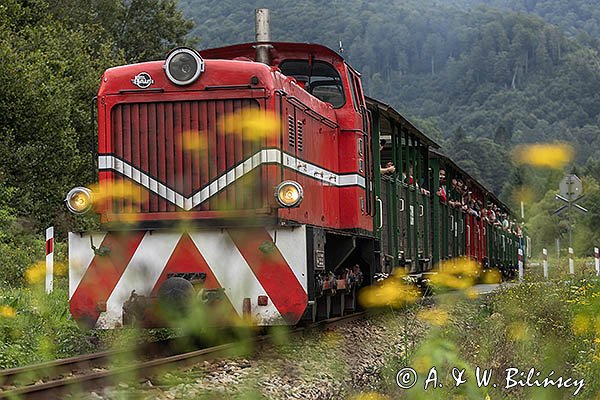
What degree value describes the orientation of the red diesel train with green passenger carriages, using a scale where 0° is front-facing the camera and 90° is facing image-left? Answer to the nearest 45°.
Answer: approximately 45°

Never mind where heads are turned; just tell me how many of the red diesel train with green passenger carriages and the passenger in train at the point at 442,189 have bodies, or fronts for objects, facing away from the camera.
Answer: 0
